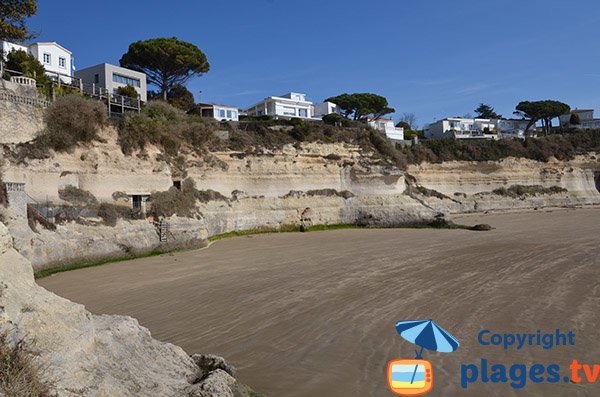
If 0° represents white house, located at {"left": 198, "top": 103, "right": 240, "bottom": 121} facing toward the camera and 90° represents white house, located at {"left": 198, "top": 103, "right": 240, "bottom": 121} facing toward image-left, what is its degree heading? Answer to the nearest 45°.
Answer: approximately 315°

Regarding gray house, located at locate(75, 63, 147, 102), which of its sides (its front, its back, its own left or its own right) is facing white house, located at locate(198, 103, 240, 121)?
left

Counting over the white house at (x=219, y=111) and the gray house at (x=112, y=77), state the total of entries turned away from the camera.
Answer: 0

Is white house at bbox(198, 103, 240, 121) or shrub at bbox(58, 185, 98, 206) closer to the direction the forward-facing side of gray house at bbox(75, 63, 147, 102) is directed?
the shrub

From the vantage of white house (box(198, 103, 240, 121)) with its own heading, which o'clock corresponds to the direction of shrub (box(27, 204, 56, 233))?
The shrub is roughly at 2 o'clock from the white house.

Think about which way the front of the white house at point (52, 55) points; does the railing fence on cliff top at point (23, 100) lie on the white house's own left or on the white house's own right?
on the white house's own right

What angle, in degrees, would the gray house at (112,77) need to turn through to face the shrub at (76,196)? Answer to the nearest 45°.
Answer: approximately 45° to its right

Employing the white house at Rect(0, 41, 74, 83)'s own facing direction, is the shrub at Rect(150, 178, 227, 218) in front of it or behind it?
in front

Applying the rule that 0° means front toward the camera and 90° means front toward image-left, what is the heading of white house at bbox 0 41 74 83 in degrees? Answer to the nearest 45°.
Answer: approximately 315°
